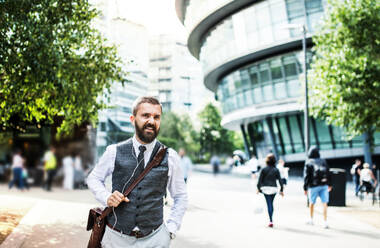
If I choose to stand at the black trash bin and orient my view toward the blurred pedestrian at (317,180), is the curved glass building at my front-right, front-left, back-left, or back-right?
back-right

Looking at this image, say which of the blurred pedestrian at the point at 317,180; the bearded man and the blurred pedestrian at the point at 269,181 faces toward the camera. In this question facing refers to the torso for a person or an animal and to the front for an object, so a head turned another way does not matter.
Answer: the bearded man

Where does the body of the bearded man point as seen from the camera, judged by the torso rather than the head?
toward the camera

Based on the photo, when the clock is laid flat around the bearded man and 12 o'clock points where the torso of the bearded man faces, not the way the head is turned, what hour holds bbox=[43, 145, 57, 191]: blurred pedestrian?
The blurred pedestrian is roughly at 5 o'clock from the bearded man.

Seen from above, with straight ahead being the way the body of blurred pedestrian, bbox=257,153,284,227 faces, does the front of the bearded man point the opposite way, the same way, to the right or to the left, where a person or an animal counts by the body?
the opposite way

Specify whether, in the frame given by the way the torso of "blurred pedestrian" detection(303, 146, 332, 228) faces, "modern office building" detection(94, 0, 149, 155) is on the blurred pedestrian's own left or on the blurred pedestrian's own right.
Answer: on the blurred pedestrian's own left

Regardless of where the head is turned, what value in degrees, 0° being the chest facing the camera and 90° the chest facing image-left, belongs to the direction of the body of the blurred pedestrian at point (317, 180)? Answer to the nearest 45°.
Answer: approximately 180°

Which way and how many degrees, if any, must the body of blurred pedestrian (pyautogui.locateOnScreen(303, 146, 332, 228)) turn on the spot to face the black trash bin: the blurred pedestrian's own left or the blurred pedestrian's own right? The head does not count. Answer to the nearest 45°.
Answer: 0° — they already face it

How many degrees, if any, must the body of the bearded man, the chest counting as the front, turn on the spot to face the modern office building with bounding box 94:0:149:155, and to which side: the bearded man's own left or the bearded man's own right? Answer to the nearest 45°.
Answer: approximately 180°

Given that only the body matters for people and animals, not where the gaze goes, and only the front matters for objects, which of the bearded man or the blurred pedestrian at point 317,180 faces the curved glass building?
the blurred pedestrian

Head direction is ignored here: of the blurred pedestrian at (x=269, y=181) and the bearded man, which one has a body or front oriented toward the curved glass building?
the blurred pedestrian

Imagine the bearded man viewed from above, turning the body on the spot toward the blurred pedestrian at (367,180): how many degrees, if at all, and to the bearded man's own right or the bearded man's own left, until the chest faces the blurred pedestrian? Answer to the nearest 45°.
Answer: approximately 135° to the bearded man's own left

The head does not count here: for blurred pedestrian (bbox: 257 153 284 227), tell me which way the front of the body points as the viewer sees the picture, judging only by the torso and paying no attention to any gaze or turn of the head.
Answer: away from the camera
